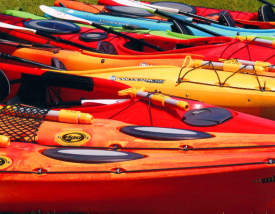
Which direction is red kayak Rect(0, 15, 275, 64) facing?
to the viewer's right

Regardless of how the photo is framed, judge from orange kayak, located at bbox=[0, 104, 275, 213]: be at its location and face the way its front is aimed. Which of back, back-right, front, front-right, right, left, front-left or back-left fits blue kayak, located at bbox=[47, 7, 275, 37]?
left

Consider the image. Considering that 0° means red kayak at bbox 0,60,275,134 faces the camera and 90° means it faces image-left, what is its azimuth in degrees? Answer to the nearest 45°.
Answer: approximately 270°

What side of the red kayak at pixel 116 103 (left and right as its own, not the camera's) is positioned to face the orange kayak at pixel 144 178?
right

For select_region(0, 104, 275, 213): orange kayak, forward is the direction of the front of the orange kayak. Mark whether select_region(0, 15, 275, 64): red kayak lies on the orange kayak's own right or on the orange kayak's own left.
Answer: on the orange kayak's own left

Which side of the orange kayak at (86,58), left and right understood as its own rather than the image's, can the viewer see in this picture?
right

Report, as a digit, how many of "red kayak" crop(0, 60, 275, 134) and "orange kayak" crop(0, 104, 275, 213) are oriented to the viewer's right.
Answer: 2
